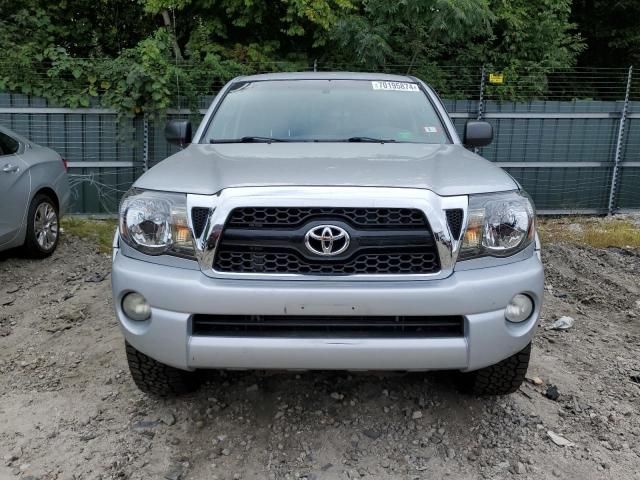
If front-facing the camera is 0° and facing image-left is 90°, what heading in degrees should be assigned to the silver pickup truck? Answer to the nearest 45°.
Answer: approximately 0°

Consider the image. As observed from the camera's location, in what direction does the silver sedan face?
facing the viewer and to the left of the viewer

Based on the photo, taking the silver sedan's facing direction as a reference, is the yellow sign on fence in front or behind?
behind
